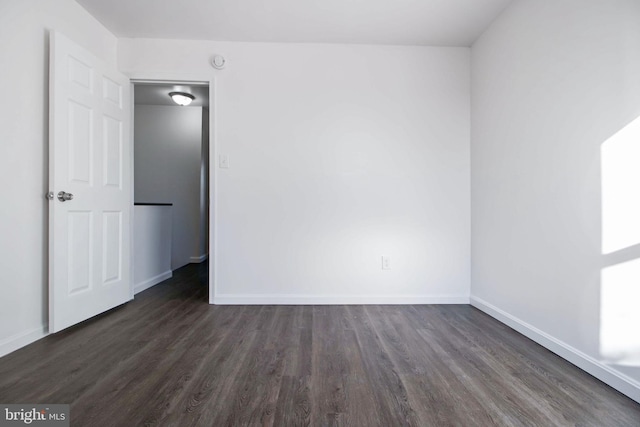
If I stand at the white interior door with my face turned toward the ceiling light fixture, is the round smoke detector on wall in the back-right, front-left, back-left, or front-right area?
front-right

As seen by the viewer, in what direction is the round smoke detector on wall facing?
toward the camera

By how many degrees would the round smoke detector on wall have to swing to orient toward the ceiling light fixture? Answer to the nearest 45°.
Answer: approximately 180°

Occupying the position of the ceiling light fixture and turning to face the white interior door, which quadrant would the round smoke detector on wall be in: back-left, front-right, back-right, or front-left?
front-left

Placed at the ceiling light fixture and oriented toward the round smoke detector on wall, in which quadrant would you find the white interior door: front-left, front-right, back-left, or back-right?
front-right
